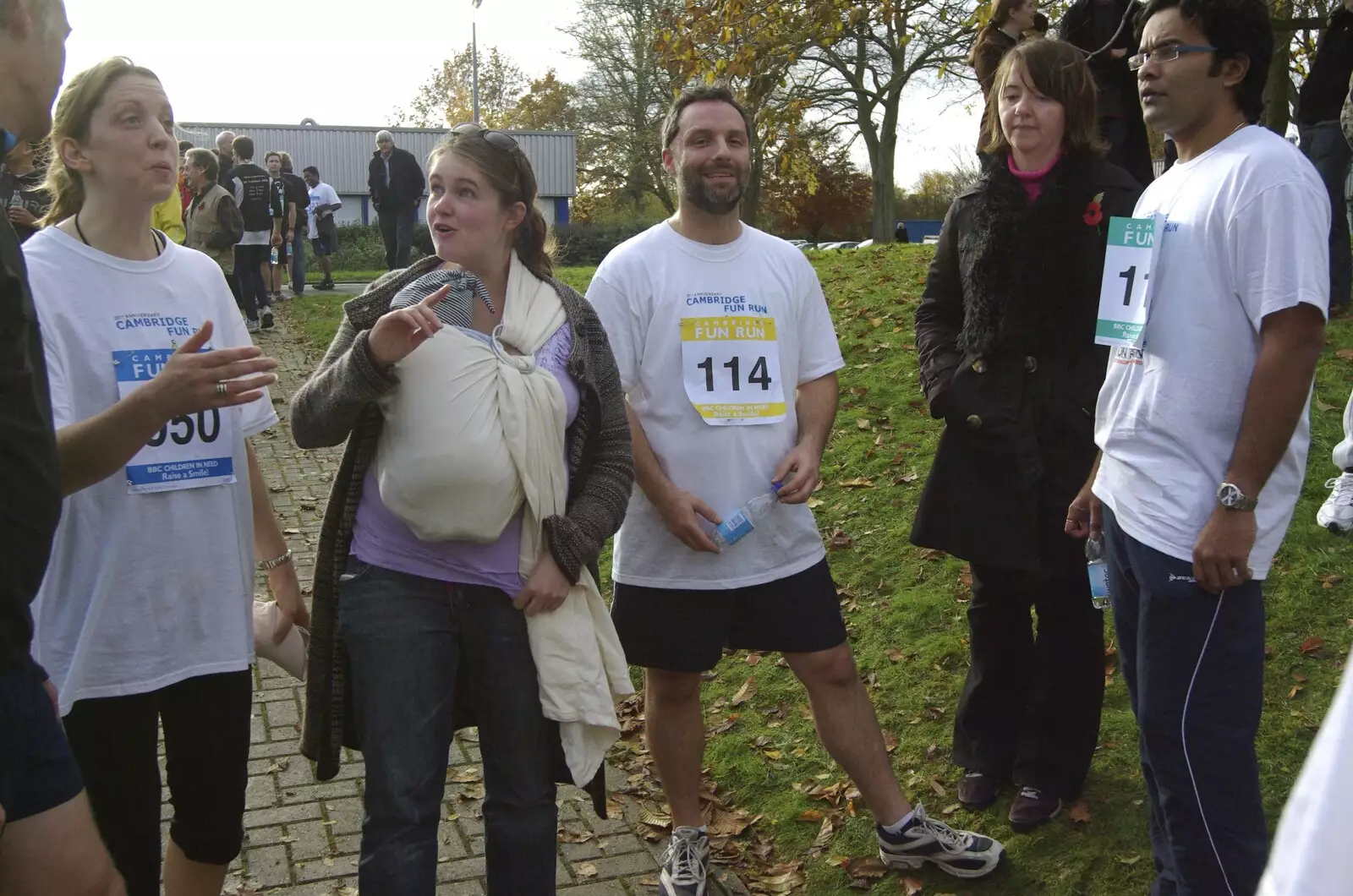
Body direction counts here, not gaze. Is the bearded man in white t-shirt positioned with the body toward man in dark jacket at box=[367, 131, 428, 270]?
no

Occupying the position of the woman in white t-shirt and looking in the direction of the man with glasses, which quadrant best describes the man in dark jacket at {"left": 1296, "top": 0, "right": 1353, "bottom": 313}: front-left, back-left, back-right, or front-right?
front-left

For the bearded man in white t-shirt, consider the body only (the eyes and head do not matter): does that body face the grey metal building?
no

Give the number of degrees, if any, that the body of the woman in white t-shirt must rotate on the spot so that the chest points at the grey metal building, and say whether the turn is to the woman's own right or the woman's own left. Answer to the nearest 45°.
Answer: approximately 135° to the woman's own left

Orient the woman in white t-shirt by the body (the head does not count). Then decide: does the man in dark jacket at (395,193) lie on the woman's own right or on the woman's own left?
on the woman's own left

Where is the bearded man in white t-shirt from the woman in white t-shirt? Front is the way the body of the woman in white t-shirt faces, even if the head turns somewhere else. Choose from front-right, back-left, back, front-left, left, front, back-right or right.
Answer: front-left

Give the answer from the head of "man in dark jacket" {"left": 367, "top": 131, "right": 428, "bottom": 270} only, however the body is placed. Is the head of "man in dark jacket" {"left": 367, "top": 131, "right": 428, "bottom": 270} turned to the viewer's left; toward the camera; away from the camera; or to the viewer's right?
toward the camera

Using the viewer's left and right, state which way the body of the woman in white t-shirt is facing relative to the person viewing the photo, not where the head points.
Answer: facing the viewer and to the right of the viewer

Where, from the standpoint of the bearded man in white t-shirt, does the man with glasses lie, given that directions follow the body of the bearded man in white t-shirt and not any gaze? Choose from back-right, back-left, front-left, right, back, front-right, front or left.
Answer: front-left

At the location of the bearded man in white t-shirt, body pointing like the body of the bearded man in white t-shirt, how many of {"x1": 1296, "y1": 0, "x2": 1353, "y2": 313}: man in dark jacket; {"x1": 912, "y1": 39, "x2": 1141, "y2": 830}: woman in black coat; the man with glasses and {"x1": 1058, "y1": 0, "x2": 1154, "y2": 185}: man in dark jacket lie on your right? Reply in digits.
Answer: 0

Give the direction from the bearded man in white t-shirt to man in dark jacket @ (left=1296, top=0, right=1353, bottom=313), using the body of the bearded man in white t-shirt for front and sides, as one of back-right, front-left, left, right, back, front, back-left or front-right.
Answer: back-left

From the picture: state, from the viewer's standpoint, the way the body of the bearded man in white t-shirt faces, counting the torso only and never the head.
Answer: toward the camera

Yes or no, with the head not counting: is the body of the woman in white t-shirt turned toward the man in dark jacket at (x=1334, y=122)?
no
